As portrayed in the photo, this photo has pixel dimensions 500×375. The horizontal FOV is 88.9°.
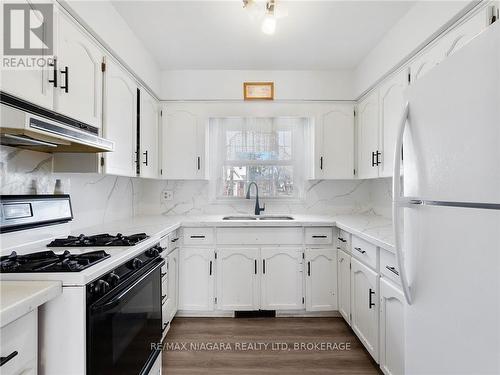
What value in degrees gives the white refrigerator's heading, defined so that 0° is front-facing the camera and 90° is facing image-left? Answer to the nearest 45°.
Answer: approximately 45°

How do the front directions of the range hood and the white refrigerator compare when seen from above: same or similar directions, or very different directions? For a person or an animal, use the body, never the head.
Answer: very different directions

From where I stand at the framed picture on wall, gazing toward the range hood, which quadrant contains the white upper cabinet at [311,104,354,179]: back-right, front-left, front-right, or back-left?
back-left

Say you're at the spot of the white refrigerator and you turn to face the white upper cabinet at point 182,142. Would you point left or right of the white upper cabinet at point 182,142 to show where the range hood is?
left

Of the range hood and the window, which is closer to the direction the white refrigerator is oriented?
the range hood

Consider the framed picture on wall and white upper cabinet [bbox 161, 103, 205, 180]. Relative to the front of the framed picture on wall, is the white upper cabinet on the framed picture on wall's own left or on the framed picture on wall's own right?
on the framed picture on wall's own right

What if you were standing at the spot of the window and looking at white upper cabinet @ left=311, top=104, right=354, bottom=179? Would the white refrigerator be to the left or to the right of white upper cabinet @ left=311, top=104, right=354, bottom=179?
right

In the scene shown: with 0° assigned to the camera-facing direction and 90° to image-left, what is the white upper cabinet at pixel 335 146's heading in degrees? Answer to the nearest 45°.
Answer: approximately 0°

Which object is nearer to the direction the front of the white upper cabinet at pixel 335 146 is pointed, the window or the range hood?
the range hood

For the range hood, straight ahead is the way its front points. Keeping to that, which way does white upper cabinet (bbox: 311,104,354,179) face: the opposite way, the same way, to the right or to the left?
to the right

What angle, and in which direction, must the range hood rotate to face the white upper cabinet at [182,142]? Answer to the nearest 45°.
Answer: approximately 90° to its left
